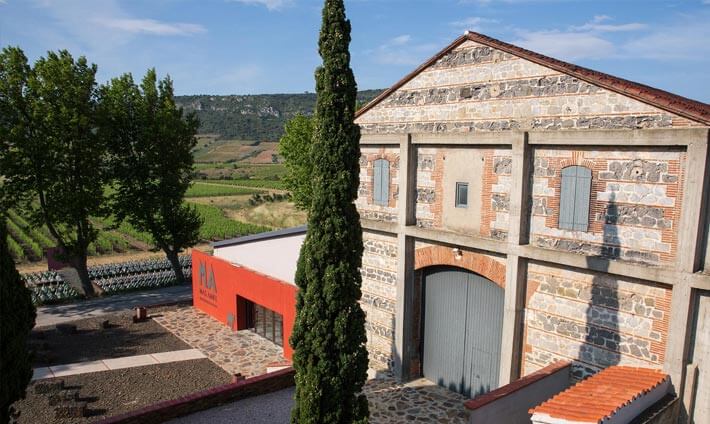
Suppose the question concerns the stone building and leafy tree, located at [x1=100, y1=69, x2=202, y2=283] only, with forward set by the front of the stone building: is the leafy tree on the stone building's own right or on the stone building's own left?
on the stone building's own right

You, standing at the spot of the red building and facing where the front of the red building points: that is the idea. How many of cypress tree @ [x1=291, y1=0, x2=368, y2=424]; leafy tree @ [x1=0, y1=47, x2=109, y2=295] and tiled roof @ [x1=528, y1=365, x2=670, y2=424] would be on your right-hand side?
1

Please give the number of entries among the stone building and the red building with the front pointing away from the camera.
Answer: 0

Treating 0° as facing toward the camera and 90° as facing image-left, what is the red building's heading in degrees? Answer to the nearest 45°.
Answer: approximately 45°

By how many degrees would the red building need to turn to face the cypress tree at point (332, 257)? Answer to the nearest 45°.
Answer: approximately 45° to its left

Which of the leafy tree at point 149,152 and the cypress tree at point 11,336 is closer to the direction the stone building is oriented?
the cypress tree

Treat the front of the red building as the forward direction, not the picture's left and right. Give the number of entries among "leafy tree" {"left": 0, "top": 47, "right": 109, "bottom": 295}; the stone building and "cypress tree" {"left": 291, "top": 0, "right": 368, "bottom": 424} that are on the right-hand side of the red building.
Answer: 1

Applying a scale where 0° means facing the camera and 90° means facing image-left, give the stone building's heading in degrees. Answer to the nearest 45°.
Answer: approximately 45°

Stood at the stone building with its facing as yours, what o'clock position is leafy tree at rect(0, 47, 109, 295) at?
The leafy tree is roughly at 2 o'clock from the stone building.

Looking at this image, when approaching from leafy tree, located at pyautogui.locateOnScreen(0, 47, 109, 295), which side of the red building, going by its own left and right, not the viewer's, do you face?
right

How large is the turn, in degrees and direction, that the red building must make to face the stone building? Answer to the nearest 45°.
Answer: approximately 90° to its left

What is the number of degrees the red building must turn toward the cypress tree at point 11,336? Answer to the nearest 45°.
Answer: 0° — it already faces it
